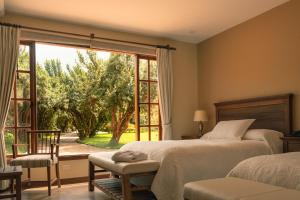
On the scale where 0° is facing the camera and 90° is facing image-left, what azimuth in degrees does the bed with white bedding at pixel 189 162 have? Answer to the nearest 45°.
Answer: approximately 45°

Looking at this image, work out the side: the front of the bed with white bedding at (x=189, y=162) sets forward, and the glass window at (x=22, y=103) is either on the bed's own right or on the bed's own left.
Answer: on the bed's own right

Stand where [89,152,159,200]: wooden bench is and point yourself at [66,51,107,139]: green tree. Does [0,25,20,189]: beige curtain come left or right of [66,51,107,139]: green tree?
left

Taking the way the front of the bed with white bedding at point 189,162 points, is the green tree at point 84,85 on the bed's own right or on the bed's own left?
on the bed's own right

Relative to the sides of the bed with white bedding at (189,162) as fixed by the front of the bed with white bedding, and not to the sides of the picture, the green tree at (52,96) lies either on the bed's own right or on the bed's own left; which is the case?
on the bed's own right

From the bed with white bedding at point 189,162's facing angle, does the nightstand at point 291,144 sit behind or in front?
behind

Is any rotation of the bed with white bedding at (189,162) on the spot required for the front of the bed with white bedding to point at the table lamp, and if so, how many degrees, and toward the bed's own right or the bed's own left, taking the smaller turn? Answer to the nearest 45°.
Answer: approximately 135° to the bed's own right
